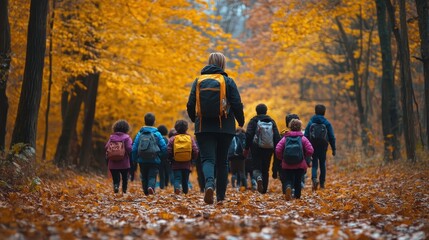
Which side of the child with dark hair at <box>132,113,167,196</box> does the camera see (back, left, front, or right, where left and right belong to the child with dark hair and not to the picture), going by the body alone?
back

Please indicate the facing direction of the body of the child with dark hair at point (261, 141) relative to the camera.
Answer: away from the camera

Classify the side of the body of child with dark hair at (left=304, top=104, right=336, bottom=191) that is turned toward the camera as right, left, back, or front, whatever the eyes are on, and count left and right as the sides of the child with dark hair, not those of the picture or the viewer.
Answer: back

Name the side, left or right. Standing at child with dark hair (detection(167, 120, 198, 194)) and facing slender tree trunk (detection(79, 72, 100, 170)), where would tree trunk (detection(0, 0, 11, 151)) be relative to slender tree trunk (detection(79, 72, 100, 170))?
left

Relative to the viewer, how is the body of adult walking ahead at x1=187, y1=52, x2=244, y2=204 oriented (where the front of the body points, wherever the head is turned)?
away from the camera

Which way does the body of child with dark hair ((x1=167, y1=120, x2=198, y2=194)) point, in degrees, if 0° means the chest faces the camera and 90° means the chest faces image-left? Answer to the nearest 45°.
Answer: approximately 180°

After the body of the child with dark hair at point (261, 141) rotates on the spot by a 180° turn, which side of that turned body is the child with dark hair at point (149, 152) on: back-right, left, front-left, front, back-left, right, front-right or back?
right
